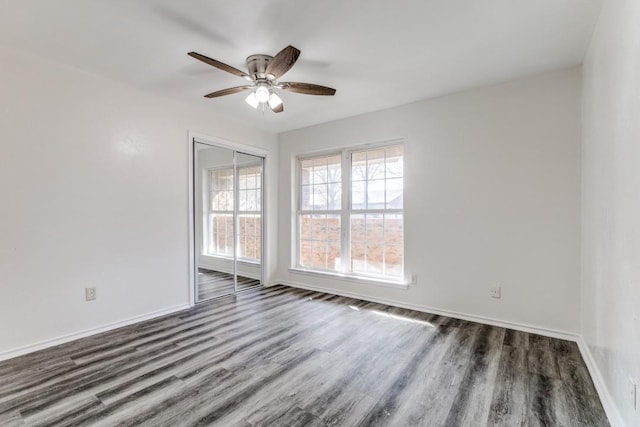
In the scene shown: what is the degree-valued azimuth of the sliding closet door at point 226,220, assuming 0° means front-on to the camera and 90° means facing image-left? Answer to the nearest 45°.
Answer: approximately 315°

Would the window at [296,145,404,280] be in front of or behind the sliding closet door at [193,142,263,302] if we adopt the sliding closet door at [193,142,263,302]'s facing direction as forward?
in front
